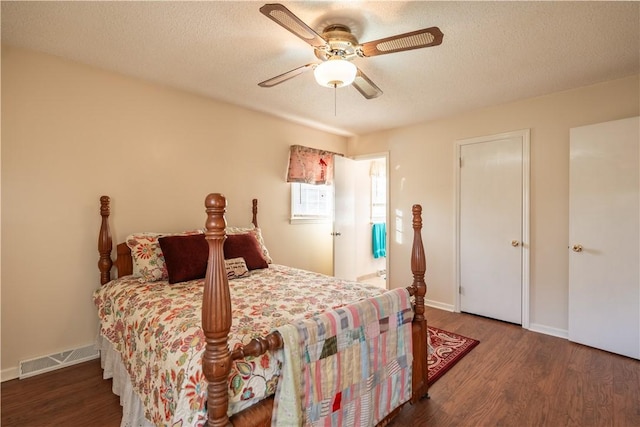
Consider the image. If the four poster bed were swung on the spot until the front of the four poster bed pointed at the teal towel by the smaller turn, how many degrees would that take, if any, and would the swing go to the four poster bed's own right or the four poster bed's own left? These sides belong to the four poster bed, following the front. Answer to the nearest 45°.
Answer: approximately 90° to the four poster bed's own left

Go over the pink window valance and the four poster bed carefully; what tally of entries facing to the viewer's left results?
0

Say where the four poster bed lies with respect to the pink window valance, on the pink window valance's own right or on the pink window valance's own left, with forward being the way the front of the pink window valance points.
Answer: on the pink window valance's own right

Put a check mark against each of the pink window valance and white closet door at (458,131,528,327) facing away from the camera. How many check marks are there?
0

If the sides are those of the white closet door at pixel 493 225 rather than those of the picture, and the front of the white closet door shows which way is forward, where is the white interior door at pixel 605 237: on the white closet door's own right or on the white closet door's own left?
on the white closet door's own left

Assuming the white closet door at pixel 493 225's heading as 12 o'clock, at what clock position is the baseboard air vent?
The baseboard air vent is roughly at 12 o'clock from the white closet door.

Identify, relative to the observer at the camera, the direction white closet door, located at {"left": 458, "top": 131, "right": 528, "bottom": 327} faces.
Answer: facing the viewer and to the left of the viewer

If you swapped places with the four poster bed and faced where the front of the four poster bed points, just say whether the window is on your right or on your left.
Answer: on your left

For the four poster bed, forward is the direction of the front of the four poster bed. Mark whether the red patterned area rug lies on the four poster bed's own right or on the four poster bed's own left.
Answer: on the four poster bed's own left

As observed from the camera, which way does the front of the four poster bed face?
facing the viewer and to the right of the viewer

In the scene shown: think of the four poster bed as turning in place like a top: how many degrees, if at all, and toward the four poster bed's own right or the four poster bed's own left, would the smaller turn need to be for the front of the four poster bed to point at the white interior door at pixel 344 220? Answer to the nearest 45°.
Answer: approximately 90° to the four poster bed's own left
